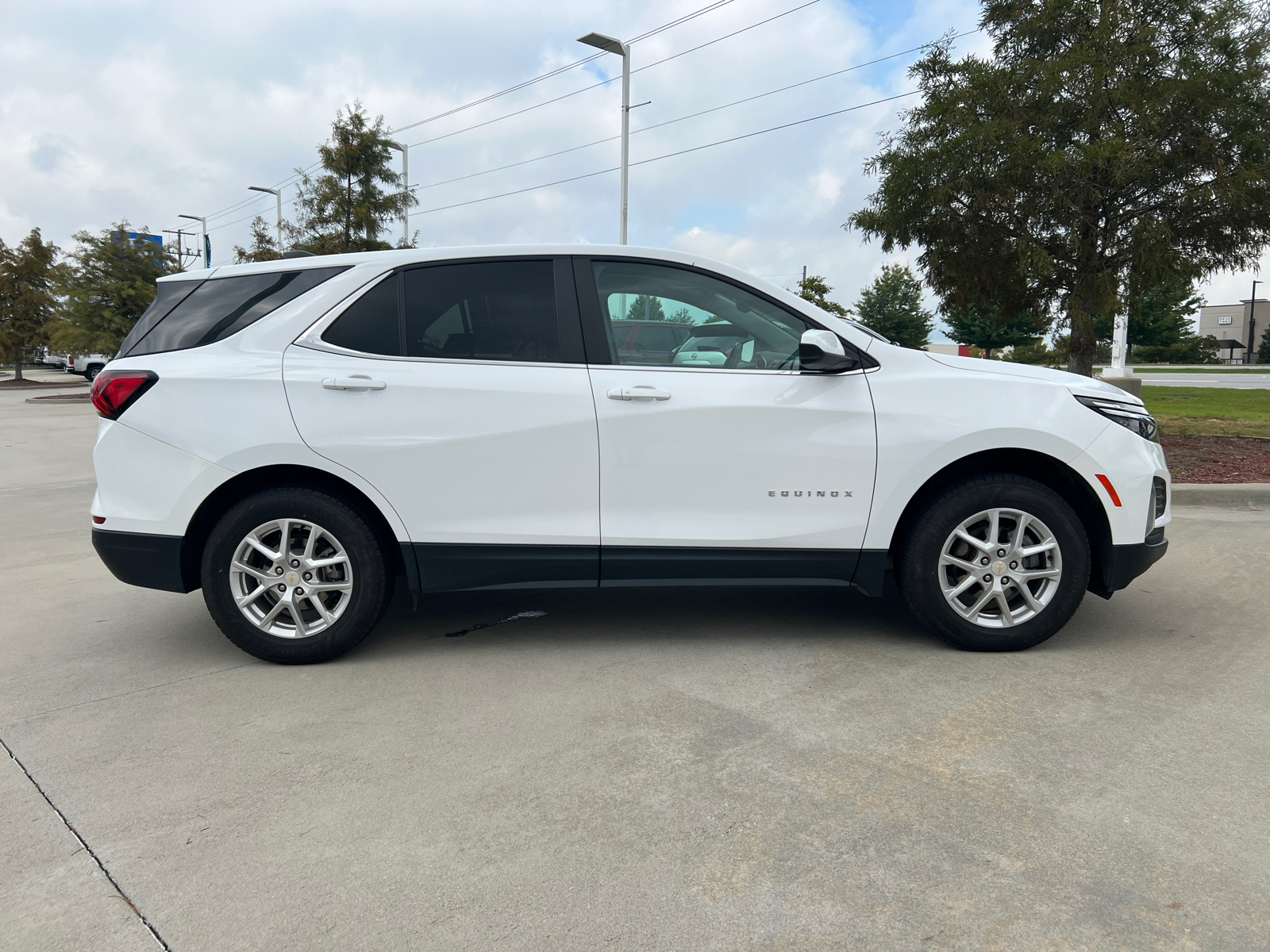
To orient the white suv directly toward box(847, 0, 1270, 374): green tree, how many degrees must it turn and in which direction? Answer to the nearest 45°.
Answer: approximately 45° to its left

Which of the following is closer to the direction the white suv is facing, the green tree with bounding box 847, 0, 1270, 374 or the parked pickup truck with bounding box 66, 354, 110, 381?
the green tree

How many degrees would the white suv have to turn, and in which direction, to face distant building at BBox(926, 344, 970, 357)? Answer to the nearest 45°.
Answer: approximately 45° to its left

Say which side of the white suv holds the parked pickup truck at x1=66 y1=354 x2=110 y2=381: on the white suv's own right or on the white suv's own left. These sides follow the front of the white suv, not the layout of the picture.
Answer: on the white suv's own left

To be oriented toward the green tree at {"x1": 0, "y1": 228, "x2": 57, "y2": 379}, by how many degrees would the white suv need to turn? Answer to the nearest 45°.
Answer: approximately 135° to its left

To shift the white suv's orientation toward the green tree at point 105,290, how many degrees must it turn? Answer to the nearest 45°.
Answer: approximately 135° to its left

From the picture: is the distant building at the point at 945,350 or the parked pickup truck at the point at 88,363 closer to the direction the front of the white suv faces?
the distant building

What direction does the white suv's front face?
to the viewer's right

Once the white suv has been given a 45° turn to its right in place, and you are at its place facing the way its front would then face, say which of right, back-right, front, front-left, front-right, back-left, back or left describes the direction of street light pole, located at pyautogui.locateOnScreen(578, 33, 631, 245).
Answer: back-left

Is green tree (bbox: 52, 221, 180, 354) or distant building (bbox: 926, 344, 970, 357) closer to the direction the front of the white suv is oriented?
the distant building

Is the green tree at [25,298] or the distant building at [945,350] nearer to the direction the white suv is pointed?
the distant building
